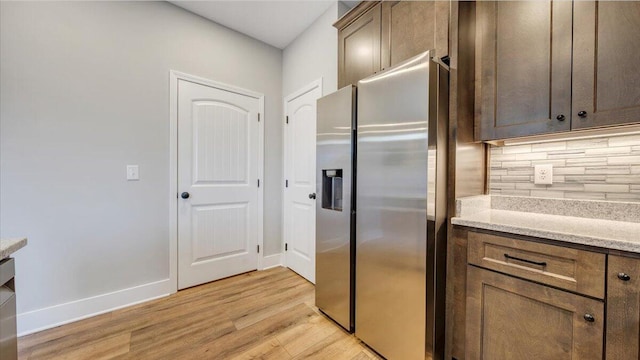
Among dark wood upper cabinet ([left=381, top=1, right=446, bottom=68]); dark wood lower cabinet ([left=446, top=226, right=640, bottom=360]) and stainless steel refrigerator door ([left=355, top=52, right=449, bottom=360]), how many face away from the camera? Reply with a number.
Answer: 0

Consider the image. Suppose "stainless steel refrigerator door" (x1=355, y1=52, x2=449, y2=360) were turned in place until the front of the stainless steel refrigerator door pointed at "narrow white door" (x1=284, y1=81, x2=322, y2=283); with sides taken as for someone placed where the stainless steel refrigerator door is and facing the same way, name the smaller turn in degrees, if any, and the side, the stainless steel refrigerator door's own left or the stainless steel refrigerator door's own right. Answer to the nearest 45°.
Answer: approximately 90° to the stainless steel refrigerator door's own right

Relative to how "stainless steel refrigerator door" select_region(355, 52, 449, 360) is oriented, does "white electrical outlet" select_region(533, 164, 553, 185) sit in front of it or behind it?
behind

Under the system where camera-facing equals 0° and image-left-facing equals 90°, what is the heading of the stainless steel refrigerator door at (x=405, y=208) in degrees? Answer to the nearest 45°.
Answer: approximately 45°

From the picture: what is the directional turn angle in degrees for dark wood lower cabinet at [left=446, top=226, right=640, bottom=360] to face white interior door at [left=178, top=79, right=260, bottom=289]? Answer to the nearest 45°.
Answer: approximately 45° to its right
